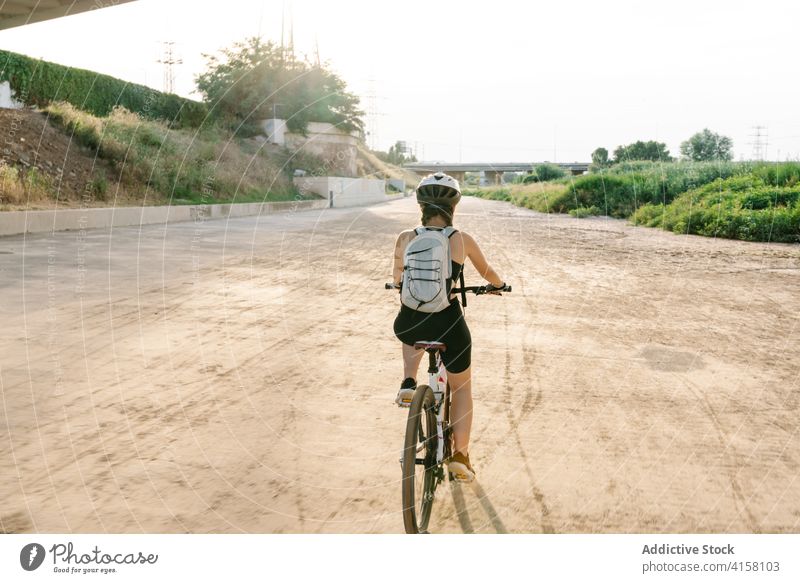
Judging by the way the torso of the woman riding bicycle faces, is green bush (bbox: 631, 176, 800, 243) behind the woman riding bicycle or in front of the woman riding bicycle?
in front

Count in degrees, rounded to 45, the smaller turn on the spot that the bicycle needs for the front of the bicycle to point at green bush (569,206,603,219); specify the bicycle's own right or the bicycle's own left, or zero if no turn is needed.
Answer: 0° — it already faces it

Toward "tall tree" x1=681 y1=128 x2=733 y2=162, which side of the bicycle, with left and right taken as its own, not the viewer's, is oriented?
front

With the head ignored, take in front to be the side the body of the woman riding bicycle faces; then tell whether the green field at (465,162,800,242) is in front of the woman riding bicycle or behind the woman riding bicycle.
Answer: in front

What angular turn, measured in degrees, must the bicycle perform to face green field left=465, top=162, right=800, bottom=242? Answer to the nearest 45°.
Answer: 0° — it already faces it

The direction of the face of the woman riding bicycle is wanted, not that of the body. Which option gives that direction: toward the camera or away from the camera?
away from the camera

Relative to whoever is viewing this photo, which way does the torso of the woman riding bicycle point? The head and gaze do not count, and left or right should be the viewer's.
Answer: facing away from the viewer

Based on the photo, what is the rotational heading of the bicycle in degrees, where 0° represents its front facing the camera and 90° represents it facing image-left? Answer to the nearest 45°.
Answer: approximately 180°
